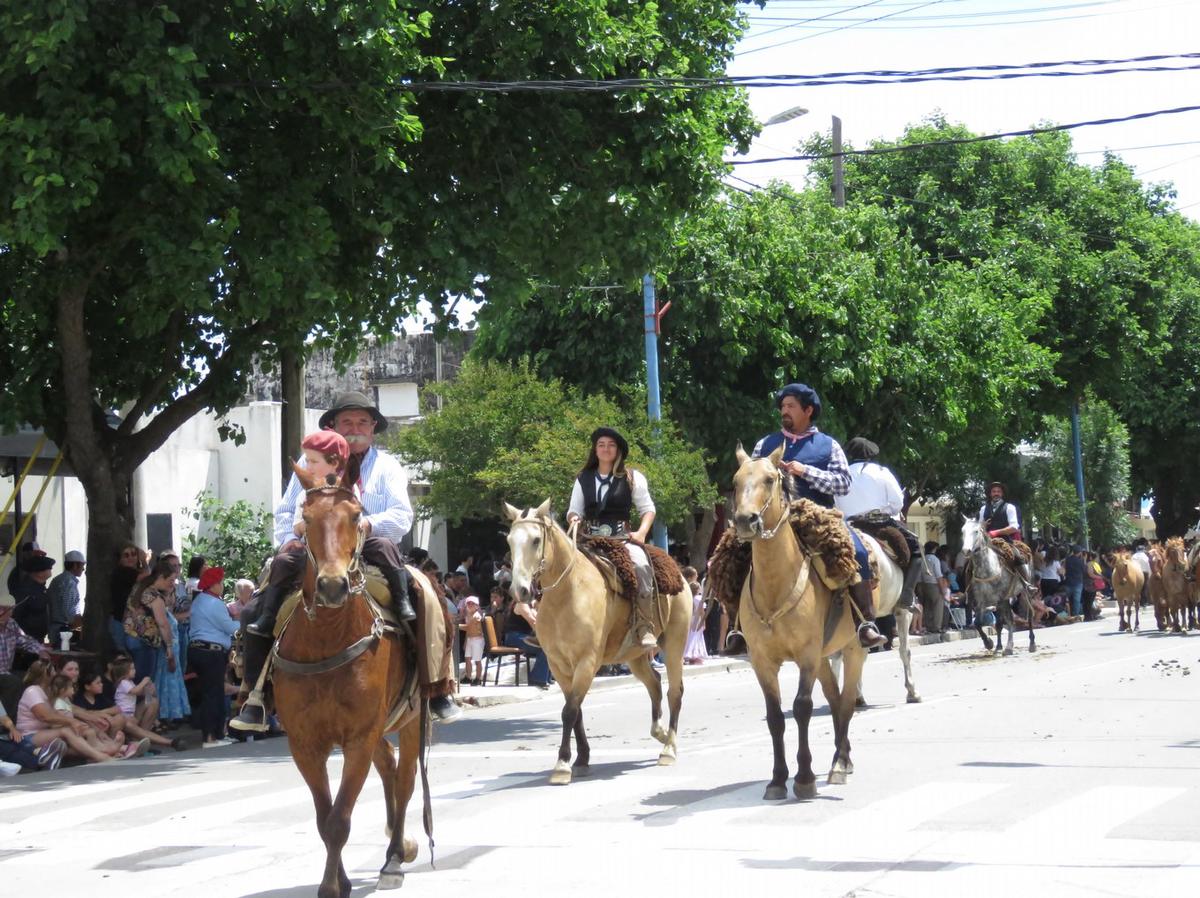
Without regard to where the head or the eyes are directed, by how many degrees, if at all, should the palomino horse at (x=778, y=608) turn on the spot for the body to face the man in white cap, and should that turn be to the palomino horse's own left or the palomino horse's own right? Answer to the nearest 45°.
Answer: approximately 90° to the palomino horse's own right

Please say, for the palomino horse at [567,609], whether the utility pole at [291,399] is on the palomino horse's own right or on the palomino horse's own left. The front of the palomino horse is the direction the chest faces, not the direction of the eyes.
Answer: on the palomino horse's own right

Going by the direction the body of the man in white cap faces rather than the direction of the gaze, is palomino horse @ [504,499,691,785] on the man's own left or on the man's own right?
on the man's own right

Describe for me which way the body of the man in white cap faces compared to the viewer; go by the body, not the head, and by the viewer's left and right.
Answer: facing to the right of the viewer

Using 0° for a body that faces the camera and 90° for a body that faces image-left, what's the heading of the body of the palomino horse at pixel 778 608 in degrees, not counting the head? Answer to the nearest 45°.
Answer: approximately 45°

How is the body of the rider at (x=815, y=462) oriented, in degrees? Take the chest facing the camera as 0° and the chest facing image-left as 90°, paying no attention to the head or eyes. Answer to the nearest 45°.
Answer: approximately 45°

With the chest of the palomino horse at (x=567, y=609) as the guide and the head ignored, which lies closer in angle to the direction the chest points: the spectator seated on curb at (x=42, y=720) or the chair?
the spectator seated on curb

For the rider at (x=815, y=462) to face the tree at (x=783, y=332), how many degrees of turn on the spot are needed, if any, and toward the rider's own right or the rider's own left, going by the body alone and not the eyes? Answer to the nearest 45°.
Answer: approximately 135° to the rider's own right
